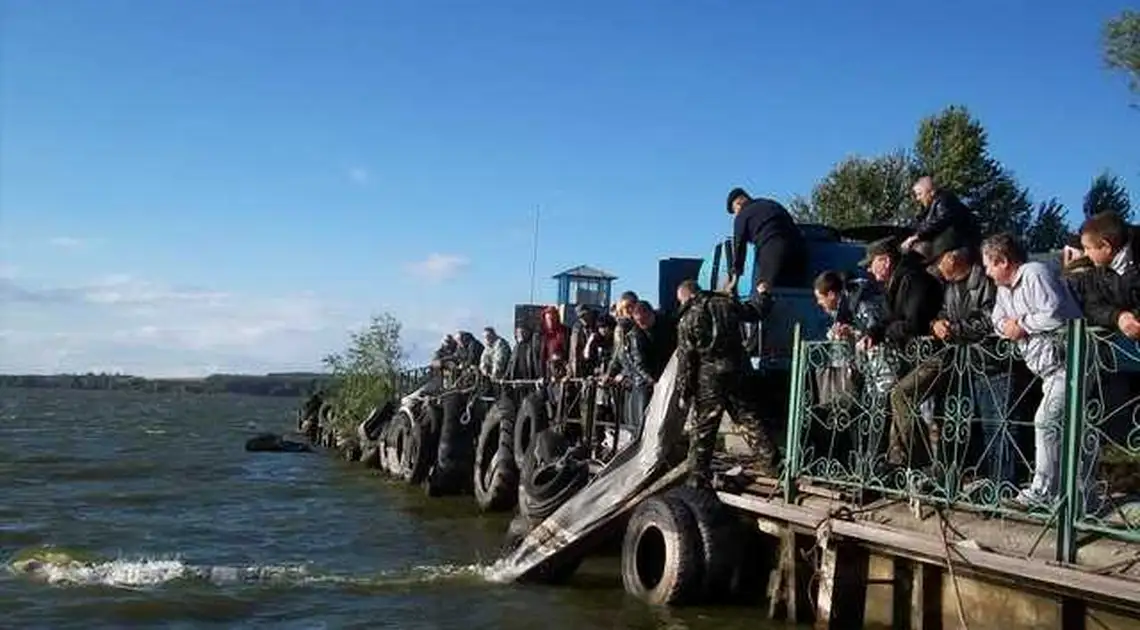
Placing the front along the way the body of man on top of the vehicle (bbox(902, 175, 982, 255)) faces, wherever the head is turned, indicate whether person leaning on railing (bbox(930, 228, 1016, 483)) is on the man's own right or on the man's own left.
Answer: on the man's own left

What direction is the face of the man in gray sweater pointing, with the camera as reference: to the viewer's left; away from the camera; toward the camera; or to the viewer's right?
to the viewer's left

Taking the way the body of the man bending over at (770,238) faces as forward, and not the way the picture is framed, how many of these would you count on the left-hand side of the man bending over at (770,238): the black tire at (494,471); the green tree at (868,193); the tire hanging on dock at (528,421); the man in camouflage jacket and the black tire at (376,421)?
1

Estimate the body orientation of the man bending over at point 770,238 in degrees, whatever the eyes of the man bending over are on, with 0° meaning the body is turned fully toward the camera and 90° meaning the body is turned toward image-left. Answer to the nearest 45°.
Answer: approximately 90°

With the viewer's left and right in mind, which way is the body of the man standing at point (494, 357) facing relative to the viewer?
facing the viewer and to the left of the viewer

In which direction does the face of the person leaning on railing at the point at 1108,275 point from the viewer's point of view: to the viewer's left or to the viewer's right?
to the viewer's left

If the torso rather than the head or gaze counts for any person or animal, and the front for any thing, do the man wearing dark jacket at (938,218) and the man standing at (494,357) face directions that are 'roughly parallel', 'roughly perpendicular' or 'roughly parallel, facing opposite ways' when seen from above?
roughly perpendicular

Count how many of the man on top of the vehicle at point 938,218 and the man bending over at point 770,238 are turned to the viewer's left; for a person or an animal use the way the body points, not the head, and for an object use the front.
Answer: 2

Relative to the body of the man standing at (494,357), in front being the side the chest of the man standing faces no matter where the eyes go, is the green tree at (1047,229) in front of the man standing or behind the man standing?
behind
